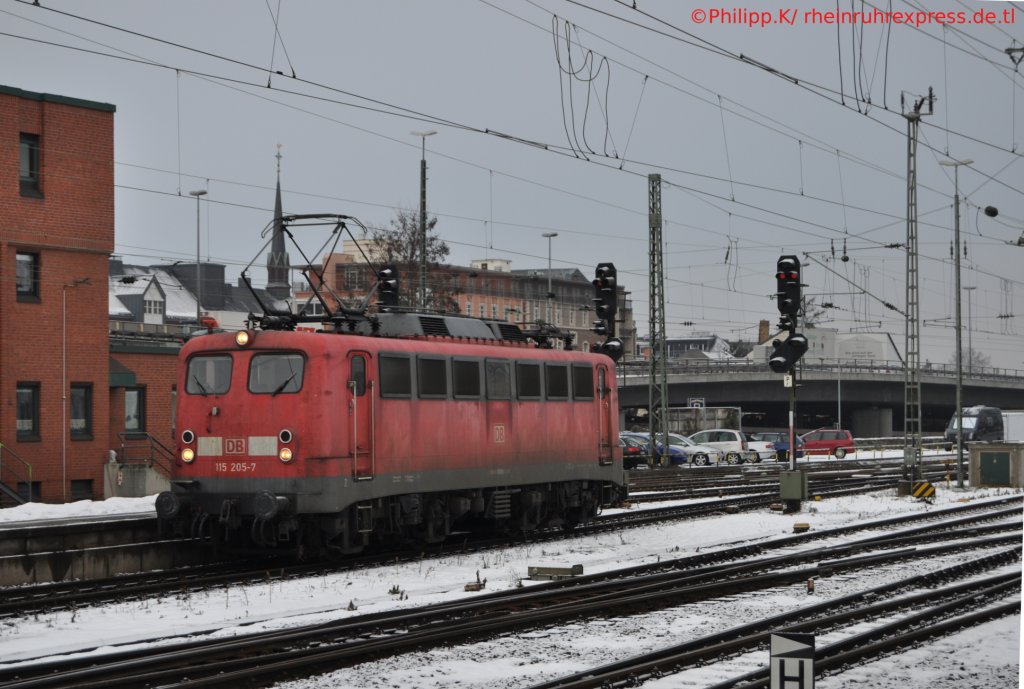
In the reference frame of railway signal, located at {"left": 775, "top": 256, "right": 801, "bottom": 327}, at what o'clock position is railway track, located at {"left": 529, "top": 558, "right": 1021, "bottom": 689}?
The railway track is roughly at 12 o'clock from the railway signal.

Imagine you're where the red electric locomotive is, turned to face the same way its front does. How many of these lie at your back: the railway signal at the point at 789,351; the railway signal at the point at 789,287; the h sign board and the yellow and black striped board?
3

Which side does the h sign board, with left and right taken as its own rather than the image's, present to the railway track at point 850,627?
back

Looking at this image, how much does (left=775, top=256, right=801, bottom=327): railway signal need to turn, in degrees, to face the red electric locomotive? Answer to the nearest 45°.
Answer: approximately 45° to its right

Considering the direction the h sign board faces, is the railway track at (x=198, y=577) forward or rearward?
rearward

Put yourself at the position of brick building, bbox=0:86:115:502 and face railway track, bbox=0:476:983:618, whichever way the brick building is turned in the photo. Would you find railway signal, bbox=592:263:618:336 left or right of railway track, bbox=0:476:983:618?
left

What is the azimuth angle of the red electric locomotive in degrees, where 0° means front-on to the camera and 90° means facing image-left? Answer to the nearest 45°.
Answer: approximately 45°

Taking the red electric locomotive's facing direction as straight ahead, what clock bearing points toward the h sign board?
The h sign board is roughly at 10 o'clock from the red electric locomotive.

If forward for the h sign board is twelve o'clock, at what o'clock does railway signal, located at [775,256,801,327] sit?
The railway signal is roughly at 6 o'clock from the h sign board.

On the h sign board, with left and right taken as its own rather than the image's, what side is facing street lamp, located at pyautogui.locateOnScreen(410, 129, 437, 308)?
back

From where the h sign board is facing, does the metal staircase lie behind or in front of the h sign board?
behind

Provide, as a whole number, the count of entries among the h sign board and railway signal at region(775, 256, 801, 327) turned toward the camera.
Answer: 2

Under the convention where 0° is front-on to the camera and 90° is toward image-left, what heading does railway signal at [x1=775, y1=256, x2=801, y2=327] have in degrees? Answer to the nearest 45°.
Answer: approximately 0°

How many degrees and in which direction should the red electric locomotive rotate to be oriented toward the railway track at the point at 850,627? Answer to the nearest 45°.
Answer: approximately 90° to its left
